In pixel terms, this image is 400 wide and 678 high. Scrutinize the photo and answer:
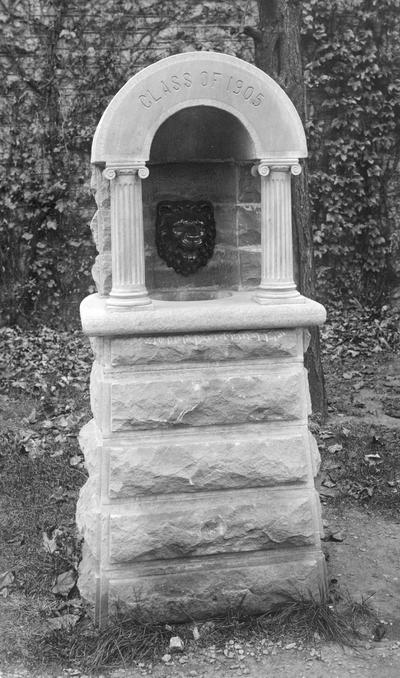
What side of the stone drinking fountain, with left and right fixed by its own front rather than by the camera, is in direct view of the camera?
front

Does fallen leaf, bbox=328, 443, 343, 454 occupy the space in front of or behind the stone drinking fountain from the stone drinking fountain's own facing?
behind

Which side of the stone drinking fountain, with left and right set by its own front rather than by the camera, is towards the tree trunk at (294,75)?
back

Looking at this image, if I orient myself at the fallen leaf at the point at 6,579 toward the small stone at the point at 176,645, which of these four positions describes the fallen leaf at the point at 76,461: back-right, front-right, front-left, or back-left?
back-left

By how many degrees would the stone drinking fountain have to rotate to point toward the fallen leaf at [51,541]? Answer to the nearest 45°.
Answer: approximately 135° to its right

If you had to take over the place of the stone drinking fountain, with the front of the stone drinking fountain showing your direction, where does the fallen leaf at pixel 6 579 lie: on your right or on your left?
on your right

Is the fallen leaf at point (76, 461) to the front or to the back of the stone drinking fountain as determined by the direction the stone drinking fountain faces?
to the back
